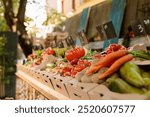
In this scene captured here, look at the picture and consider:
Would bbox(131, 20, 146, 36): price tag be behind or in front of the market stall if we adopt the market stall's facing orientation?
behind

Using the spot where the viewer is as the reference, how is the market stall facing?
facing the viewer and to the left of the viewer

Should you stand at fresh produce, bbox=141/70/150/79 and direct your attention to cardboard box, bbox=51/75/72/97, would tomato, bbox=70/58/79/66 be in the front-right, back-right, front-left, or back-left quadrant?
front-right

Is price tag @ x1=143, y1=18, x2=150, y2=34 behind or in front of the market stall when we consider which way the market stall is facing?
behind
